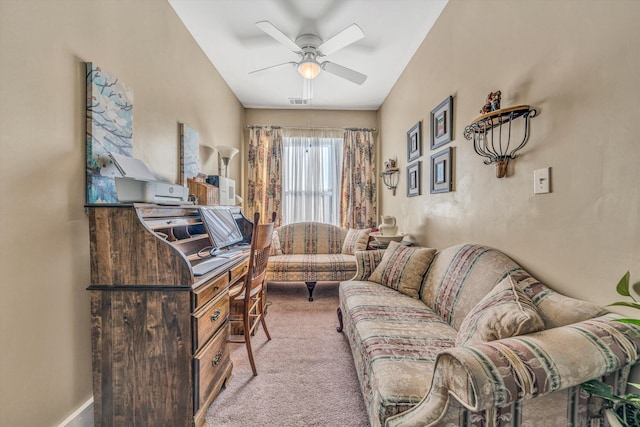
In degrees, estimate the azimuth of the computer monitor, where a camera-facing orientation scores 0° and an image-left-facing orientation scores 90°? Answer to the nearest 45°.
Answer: approximately 315°

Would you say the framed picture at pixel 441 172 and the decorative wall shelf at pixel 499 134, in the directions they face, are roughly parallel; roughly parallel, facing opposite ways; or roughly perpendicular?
roughly parallel

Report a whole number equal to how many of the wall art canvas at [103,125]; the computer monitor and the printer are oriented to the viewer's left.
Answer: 0

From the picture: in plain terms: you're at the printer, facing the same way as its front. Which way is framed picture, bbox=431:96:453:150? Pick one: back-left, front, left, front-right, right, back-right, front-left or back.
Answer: front-left

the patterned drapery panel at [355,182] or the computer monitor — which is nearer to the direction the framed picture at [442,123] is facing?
the computer monitor

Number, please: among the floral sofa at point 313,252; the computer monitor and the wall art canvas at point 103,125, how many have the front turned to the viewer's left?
0

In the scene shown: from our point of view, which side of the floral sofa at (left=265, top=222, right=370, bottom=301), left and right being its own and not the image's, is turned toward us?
front

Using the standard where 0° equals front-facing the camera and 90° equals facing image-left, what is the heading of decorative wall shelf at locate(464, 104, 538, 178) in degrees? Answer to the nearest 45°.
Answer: approximately 45°

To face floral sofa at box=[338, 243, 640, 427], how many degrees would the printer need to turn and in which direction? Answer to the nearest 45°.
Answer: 0° — it already faces it

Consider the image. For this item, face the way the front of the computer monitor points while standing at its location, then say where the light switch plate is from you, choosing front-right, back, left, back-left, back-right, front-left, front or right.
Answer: front

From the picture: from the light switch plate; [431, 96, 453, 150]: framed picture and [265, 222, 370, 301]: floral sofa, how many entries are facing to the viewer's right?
0

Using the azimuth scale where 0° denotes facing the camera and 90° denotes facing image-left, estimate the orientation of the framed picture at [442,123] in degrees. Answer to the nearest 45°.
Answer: approximately 45°

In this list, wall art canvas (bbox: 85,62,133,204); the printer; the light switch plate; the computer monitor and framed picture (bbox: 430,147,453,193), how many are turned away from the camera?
0

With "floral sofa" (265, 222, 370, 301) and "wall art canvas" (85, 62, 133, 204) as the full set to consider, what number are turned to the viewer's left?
0

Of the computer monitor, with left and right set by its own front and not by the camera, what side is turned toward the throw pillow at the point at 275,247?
left

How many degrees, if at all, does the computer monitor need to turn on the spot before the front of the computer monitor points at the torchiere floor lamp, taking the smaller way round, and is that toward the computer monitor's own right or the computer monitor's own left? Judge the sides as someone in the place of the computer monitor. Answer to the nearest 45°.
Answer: approximately 135° to the computer monitor's own left

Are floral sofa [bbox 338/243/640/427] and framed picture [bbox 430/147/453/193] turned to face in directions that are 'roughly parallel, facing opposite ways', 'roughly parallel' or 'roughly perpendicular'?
roughly parallel

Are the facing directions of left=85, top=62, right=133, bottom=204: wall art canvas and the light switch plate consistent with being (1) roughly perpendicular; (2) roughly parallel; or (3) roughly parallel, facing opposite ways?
roughly parallel, facing opposite ways
